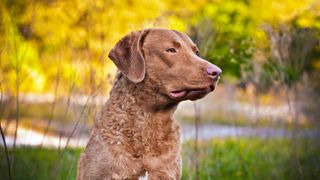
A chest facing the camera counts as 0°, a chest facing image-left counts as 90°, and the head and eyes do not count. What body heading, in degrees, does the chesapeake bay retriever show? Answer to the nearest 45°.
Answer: approximately 315°
